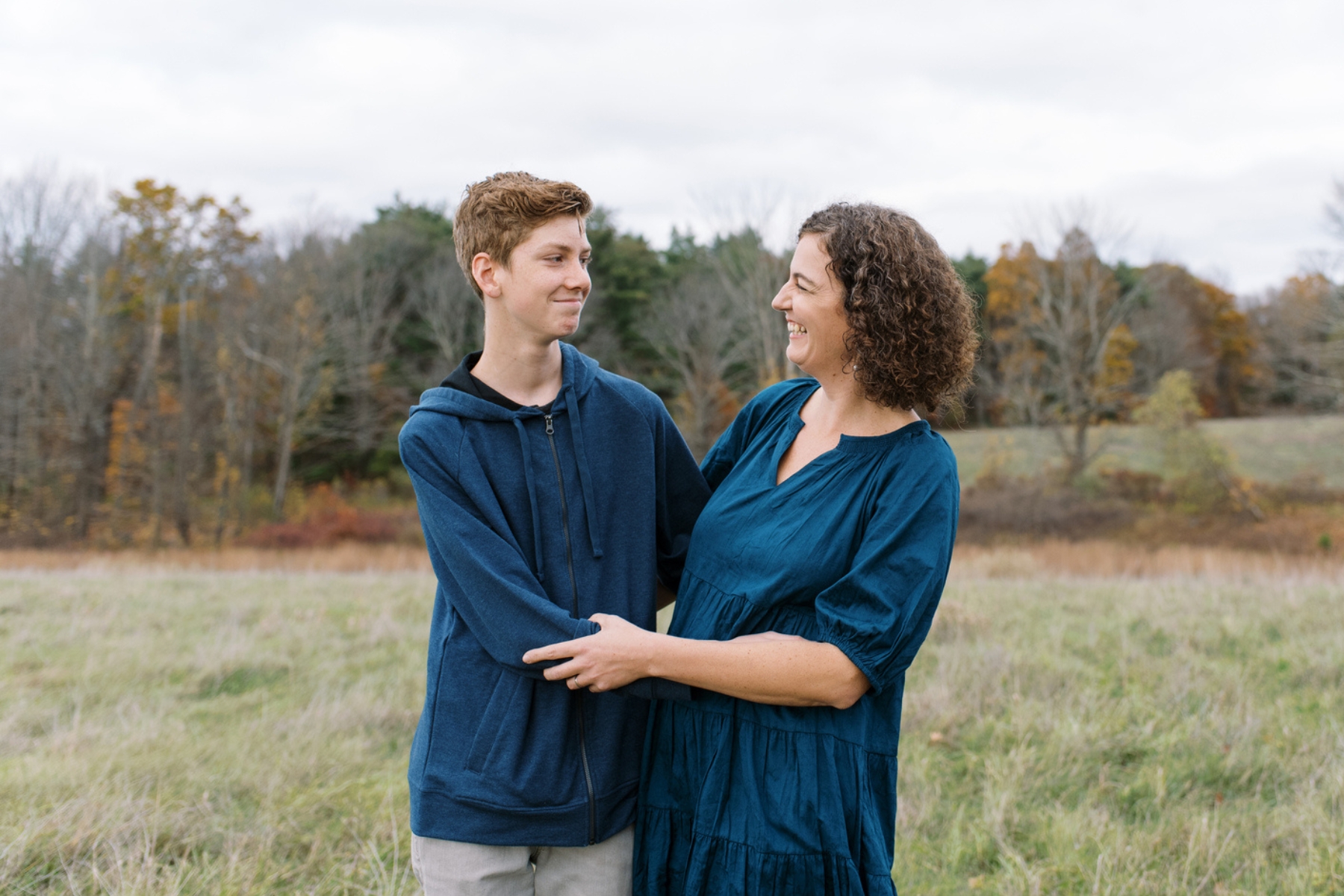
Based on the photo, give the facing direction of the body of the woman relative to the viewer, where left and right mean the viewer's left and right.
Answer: facing the viewer and to the left of the viewer

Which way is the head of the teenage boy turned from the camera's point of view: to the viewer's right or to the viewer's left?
to the viewer's right

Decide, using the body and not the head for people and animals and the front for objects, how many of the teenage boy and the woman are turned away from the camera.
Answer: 0

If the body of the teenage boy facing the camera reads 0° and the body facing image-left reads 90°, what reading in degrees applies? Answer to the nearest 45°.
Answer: approximately 315°

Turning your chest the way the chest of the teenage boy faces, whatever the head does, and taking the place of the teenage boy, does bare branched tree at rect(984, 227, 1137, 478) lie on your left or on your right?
on your left

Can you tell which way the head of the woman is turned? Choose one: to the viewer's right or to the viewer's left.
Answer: to the viewer's left

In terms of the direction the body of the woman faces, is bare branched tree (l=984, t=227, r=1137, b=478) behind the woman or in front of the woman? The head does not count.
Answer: behind

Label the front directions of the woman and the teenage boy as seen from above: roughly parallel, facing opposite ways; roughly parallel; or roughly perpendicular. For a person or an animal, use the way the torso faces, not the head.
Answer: roughly perpendicular
